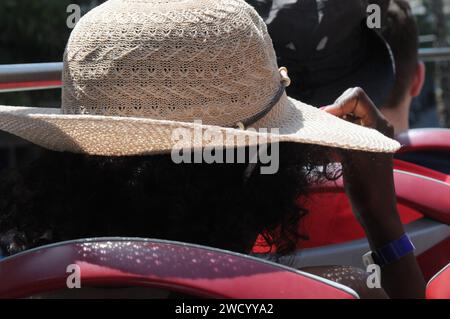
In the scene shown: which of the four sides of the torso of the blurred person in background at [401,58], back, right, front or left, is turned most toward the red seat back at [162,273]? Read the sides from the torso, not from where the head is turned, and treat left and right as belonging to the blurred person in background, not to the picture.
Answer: back

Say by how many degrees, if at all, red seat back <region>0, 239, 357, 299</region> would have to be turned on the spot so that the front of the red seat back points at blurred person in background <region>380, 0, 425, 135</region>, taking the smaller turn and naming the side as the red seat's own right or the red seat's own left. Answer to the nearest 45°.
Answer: approximately 45° to the red seat's own right

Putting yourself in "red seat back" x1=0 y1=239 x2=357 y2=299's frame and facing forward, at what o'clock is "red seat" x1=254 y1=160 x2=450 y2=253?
The red seat is roughly at 1 o'clock from the red seat back.

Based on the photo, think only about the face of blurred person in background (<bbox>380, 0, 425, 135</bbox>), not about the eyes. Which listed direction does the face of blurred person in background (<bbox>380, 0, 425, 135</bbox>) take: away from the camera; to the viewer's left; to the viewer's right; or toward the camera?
away from the camera

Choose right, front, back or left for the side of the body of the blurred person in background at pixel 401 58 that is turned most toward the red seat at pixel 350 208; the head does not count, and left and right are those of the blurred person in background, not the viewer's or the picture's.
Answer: back

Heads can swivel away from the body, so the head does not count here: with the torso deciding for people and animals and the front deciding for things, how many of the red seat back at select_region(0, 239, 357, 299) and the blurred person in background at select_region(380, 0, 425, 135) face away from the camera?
2

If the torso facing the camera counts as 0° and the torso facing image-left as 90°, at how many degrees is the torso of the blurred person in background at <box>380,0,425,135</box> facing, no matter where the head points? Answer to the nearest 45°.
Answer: approximately 180°

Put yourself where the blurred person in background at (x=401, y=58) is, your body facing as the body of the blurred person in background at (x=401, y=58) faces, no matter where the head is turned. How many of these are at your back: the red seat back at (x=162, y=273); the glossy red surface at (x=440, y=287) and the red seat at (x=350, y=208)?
3

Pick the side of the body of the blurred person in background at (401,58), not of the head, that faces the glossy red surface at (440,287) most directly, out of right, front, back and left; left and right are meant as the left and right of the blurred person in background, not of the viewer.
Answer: back

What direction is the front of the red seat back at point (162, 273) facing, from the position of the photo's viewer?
facing away from the viewer
